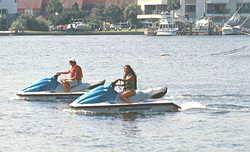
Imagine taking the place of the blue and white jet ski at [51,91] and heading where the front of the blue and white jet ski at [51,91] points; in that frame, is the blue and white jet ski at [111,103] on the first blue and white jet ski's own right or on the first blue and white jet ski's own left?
on the first blue and white jet ski's own left

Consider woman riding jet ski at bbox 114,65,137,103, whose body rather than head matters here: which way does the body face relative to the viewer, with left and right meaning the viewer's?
facing to the left of the viewer

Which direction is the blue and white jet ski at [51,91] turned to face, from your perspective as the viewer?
facing to the left of the viewer

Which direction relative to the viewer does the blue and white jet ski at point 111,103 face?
to the viewer's left

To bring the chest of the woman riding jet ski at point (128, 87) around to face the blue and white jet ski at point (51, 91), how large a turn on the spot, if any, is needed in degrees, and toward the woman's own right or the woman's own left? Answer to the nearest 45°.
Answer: approximately 45° to the woman's own right

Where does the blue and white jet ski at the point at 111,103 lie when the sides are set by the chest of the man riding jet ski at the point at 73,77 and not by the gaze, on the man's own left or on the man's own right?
on the man's own left

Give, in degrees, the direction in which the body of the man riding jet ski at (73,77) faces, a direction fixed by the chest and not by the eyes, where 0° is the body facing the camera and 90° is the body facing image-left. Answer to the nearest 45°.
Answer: approximately 90°

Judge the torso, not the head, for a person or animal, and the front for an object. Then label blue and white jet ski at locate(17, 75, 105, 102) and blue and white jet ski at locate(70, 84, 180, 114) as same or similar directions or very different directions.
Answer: same or similar directions

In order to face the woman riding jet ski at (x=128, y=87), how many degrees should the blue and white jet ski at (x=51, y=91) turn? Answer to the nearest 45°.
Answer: approximately 135° to its left

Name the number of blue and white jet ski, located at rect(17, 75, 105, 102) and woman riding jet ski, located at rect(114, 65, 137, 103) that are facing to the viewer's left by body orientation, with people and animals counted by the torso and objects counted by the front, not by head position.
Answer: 2

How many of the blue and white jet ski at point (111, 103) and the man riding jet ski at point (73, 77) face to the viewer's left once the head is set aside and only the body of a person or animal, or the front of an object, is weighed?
2
